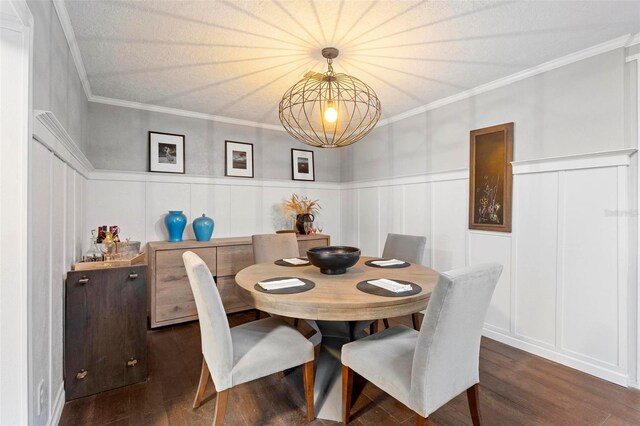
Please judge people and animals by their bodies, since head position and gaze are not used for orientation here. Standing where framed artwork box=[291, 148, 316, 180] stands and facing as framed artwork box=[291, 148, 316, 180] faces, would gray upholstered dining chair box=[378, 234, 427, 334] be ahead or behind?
ahead

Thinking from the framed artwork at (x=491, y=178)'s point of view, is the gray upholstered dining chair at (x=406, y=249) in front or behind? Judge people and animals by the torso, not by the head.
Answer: in front

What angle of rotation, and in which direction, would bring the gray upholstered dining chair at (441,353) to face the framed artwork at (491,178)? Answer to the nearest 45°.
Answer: approximately 45° to its right

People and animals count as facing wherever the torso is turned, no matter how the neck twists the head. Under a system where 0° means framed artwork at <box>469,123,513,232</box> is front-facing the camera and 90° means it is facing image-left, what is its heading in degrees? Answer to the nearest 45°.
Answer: approximately 45°

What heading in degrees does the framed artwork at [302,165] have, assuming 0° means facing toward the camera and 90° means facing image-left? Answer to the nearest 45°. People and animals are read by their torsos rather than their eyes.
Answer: approximately 315°

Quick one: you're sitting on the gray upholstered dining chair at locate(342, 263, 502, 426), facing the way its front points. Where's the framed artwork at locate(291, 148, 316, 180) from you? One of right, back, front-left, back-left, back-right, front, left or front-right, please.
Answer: front

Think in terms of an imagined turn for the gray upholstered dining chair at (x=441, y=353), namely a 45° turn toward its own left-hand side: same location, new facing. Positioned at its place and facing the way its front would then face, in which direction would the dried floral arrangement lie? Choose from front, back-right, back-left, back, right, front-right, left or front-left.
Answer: front-right

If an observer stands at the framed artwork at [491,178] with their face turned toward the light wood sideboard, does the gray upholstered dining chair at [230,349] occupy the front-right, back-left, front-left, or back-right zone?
front-left

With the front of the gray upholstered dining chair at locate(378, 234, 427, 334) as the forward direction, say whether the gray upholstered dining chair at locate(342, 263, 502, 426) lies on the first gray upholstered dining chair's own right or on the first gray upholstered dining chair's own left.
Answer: on the first gray upholstered dining chair's own left

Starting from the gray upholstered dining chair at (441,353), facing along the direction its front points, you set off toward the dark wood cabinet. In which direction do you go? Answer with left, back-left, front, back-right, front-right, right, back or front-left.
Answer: front-left

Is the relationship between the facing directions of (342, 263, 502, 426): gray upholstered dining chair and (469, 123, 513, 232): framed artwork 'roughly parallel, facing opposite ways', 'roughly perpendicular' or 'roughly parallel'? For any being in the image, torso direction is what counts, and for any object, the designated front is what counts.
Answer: roughly perpendicular

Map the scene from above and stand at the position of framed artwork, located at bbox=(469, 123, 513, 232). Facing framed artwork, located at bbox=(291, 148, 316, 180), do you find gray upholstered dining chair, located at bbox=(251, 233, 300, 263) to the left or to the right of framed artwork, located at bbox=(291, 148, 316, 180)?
left

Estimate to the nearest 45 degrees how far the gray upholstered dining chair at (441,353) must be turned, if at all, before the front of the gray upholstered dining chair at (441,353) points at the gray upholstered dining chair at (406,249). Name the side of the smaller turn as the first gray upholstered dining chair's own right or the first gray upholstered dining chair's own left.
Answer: approximately 45° to the first gray upholstered dining chair's own right

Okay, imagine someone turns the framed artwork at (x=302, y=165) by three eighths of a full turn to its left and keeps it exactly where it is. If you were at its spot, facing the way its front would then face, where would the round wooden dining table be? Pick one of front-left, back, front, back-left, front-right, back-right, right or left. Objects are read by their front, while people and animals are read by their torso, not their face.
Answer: back

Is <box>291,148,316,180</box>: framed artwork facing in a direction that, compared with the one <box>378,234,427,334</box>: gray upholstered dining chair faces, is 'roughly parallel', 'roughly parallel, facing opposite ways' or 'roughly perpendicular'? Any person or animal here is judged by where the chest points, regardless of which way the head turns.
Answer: roughly perpendicular

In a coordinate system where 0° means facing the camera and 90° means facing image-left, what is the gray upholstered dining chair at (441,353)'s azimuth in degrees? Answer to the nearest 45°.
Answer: approximately 135°

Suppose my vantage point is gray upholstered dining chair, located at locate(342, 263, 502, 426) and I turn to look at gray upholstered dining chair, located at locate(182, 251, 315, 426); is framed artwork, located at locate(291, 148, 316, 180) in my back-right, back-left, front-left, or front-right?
front-right
